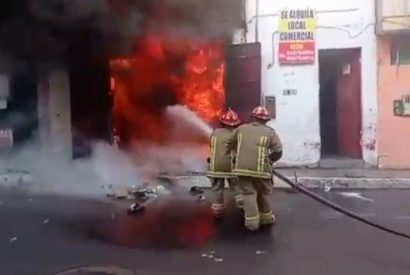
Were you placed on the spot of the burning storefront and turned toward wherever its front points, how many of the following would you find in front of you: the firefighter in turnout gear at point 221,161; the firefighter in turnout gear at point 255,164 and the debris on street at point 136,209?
3

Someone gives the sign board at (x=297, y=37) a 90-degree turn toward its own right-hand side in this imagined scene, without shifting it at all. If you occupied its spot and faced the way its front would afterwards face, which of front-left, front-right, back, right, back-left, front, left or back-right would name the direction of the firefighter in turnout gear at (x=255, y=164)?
left

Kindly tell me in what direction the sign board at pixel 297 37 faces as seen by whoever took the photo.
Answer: facing the viewer

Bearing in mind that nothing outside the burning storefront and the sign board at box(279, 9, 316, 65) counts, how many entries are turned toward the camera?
2

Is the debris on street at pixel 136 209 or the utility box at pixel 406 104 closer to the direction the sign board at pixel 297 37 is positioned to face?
the debris on street

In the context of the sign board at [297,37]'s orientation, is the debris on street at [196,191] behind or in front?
in front

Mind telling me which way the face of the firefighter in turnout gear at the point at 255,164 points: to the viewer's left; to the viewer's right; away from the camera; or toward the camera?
away from the camera

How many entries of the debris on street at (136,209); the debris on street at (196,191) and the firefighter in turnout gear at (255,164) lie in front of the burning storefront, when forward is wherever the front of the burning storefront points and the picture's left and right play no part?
3

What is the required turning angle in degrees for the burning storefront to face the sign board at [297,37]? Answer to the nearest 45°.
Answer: approximately 90° to its left

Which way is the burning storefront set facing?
toward the camera

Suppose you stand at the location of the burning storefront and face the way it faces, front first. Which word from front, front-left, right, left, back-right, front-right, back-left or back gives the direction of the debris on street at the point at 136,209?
front

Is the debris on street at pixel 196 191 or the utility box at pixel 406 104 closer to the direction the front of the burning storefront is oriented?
the debris on street

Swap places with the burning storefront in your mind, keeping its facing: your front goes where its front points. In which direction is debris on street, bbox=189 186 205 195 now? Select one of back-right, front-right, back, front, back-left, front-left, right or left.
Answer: front

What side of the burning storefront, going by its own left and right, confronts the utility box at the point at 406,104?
left

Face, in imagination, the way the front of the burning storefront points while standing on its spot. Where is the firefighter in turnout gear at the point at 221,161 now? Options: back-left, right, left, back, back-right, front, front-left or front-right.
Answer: front

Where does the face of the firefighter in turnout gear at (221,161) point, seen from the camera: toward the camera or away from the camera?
away from the camera
